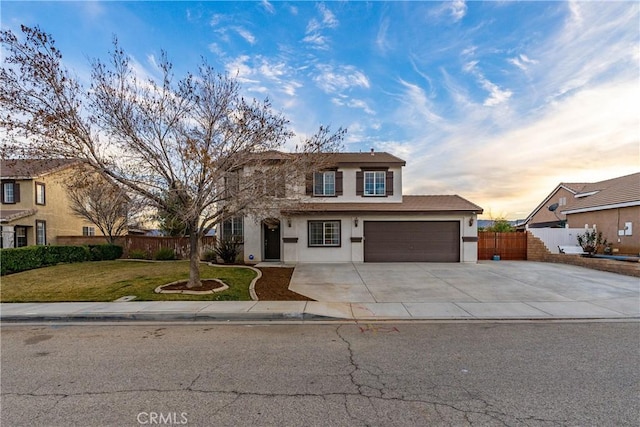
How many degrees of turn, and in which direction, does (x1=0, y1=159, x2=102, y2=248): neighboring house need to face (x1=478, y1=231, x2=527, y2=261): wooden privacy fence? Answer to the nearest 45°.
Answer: approximately 90° to its left

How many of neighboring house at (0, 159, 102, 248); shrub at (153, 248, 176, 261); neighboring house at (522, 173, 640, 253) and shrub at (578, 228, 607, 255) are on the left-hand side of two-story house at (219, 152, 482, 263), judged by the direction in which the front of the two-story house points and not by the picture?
2

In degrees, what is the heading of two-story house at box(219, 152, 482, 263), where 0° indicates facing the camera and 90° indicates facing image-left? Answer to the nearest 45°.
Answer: approximately 0°

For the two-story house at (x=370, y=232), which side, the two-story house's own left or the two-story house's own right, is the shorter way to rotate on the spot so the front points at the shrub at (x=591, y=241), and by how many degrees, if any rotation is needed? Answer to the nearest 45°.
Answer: approximately 90° to the two-story house's own left

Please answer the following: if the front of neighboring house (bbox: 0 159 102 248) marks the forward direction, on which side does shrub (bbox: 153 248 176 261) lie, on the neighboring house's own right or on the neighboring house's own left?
on the neighboring house's own left

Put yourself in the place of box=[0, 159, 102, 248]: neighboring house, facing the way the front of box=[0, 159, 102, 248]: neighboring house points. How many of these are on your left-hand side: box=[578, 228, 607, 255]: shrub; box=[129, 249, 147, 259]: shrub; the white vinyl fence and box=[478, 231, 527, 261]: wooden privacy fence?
4

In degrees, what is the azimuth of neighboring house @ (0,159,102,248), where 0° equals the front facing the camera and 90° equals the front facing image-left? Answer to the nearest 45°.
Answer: approximately 45°

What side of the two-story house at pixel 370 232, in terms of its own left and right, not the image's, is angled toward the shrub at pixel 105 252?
right

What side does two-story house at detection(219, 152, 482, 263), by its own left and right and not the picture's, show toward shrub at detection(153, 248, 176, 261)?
right

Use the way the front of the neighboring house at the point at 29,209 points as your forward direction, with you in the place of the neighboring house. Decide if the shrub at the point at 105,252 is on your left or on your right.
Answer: on your left

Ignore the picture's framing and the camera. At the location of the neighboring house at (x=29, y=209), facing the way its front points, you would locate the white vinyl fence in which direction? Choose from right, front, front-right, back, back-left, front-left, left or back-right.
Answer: left
